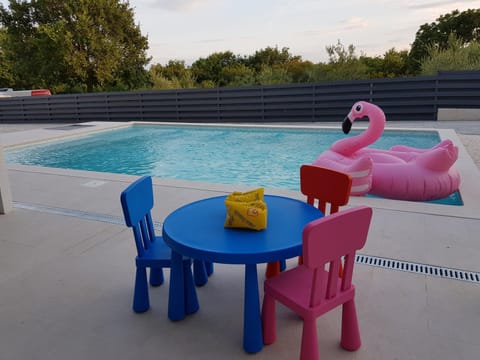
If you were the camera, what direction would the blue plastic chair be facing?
facing to the right of the viewer

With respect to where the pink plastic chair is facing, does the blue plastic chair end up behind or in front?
in front

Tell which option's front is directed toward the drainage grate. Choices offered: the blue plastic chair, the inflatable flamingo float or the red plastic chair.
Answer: the blue plastic chair

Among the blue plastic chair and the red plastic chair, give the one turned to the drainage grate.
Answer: the blue plastic chair

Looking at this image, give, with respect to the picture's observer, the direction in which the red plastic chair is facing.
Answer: facing the viewer and to the left of the viewer

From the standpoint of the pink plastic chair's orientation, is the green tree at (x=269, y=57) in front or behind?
in front

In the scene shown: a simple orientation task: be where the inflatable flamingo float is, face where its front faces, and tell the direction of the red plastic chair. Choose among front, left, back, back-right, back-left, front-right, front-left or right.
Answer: left

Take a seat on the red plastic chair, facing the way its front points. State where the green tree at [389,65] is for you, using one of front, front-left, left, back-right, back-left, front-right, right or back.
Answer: back-right

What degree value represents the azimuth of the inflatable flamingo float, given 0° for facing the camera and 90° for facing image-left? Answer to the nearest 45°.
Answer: approximately 90°

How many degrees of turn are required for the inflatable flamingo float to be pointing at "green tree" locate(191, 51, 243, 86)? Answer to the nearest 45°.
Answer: approximately 45° to its right

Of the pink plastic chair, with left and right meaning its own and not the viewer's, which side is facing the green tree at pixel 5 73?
front

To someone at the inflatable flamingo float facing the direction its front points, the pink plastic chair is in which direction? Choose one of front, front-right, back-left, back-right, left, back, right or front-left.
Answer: left
